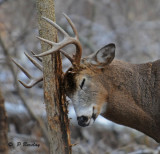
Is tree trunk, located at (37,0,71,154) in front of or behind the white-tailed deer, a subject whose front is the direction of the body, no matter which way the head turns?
in front

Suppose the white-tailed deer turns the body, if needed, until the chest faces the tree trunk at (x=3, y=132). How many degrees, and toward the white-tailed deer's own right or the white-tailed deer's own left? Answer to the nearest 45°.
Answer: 0° — it already faces it

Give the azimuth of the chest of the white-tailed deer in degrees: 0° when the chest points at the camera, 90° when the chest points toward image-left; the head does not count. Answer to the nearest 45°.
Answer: approximately 90°

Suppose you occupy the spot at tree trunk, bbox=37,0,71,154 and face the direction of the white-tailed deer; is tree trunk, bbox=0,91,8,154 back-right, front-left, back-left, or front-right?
back-left

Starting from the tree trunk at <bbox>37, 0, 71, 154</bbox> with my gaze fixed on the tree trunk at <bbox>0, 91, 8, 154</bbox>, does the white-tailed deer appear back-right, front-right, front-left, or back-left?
back-right
